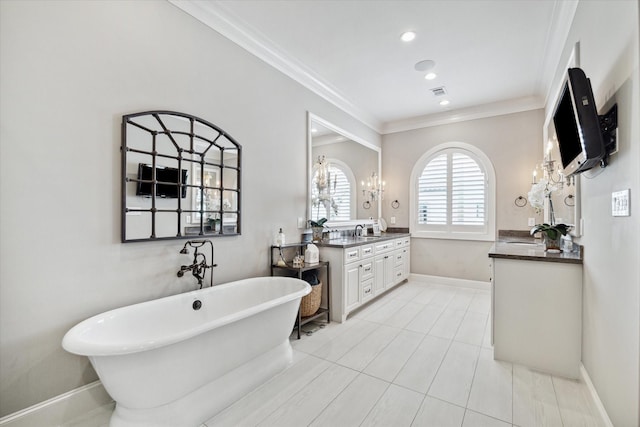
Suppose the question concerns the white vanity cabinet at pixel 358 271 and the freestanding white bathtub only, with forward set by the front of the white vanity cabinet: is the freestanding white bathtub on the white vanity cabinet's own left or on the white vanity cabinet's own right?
on the white vanity cabinet's own right

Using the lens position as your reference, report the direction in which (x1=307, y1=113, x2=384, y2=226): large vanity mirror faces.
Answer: facing the viewer and to the right of the viewer

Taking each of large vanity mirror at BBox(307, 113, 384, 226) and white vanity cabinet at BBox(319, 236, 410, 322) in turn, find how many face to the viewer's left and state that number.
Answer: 0

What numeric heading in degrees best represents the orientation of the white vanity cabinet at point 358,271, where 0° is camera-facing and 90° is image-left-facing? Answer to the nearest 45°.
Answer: approximately 315°

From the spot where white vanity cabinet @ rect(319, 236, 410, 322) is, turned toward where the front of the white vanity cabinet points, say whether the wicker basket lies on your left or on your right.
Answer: on your right

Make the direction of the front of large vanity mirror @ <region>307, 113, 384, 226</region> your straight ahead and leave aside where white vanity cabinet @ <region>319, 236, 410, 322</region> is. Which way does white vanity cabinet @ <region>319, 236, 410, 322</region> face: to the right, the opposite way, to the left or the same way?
the same way

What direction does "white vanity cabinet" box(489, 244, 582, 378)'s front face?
to the viewer's left

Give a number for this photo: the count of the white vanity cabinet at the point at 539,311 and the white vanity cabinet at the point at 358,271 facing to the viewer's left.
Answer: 1

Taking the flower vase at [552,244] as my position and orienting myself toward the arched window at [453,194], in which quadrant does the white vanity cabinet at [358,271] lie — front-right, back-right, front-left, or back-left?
front-left

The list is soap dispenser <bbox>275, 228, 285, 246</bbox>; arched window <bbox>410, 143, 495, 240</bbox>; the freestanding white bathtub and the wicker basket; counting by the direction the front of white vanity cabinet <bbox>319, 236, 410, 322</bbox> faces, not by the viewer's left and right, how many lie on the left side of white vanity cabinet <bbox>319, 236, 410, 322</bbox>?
1

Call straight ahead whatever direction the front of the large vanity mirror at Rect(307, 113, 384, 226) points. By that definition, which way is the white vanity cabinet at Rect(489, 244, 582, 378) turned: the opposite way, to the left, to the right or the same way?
the opposite way

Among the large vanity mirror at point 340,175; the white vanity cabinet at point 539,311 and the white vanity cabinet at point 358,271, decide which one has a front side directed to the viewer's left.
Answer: the white vanity cabinet at point 539,311

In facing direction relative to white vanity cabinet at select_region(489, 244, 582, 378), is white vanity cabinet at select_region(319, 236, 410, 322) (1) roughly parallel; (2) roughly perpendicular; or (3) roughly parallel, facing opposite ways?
roughly parallel, facing opposite ways

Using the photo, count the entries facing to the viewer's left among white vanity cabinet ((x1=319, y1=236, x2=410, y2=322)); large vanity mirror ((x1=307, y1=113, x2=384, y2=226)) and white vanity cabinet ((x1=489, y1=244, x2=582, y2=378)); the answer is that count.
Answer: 1
